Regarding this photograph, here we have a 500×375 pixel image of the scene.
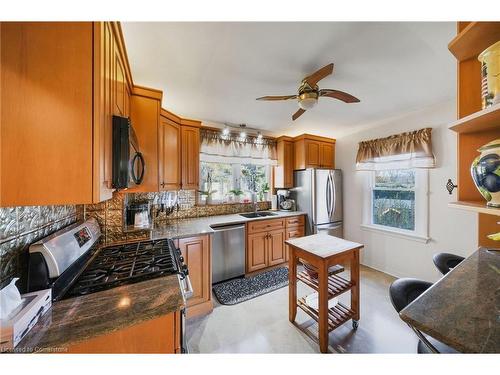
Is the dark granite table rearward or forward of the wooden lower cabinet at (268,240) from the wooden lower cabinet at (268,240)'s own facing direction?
forward

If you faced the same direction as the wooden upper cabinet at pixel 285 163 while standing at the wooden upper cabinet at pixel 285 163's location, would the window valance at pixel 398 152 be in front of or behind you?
in front

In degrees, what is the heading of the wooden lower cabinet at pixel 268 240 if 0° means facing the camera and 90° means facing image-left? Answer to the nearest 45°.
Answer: approximately 315°

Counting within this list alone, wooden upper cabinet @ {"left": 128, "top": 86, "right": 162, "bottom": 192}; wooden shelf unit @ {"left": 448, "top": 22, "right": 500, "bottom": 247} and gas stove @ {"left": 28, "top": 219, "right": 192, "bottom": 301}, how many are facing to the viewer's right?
2

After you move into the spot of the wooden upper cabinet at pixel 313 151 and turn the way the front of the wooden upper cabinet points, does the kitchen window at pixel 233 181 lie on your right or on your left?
on your right

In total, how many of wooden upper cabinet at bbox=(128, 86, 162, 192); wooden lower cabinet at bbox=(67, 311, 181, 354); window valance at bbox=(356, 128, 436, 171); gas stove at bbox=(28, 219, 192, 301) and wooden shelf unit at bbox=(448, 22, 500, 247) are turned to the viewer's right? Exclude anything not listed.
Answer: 3

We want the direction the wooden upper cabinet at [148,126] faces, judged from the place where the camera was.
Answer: facing to the right of the viewer

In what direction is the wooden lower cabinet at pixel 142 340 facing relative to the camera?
to the viewer's right

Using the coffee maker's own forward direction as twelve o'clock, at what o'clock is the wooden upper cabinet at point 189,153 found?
The wooden upper cabinet is roughly at 3 o'clock from the coffee maker.

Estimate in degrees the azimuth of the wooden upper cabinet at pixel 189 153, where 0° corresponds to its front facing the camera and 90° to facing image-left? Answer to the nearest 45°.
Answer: approximately 315°

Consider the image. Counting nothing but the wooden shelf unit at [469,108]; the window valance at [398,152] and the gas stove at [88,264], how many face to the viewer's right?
1

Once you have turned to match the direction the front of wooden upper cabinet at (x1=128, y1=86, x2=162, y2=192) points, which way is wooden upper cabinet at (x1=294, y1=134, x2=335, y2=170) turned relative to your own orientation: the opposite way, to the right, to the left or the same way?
to the right

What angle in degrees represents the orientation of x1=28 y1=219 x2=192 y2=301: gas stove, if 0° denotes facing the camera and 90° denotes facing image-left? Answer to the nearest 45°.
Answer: approximately 270°

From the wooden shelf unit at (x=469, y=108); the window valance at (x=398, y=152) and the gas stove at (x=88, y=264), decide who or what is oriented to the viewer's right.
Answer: the gas stove
